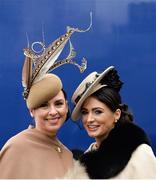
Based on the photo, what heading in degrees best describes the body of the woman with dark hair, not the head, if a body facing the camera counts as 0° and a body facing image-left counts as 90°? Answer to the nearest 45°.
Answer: approximately 45°

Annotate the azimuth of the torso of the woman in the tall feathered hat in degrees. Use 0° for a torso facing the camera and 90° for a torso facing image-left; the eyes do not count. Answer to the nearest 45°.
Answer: approximately 315°
